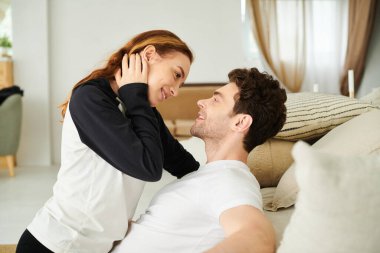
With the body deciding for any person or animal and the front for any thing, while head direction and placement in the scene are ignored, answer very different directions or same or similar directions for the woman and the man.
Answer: very different directions

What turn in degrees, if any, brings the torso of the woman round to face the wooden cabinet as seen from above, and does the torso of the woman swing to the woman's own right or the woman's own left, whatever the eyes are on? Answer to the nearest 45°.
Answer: approximately 90° to the woman's own left

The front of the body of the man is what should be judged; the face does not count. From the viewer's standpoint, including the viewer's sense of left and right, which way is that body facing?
facing to the left of the viewer

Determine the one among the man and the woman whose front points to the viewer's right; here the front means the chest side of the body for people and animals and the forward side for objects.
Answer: the woman

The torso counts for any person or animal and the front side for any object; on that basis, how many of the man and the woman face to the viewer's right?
1

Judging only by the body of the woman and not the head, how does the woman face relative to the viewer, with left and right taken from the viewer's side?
facing to the right of the viewer
